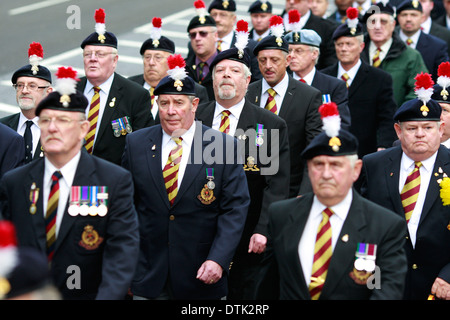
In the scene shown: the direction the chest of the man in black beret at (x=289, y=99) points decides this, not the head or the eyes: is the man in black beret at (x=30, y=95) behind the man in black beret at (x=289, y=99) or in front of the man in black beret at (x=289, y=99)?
in front

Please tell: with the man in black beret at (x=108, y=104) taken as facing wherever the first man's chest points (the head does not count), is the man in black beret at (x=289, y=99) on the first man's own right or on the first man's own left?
on the first man's own left

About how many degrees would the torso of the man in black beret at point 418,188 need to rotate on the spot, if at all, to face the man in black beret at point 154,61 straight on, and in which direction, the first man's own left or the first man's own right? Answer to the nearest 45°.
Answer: approximately 135° to the first man's own right

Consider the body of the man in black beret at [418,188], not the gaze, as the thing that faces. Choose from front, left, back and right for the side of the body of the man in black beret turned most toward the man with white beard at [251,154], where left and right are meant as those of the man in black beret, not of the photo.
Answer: right

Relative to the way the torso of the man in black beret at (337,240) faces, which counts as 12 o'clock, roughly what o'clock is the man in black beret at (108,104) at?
the man in black beret at (108,104) is roughly at 5 o'clock from the man in black beret at (337,240).

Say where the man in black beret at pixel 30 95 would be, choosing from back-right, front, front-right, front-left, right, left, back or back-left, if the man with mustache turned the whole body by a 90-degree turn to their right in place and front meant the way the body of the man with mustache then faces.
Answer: front-right

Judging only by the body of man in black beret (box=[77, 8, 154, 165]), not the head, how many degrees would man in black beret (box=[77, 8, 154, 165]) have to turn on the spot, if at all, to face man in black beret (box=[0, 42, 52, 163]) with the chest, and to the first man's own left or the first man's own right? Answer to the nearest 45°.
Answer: approximately 45° to the first man's own right

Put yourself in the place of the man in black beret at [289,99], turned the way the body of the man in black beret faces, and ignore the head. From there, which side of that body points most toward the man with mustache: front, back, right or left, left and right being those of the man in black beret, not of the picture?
front

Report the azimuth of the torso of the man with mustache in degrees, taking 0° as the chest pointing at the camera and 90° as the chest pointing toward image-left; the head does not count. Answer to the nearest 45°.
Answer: approximately 45°
